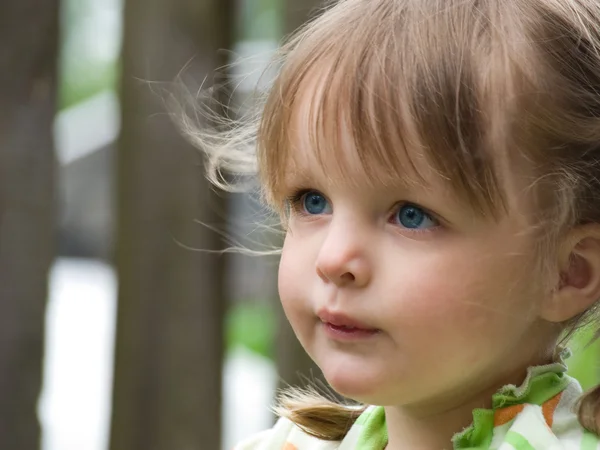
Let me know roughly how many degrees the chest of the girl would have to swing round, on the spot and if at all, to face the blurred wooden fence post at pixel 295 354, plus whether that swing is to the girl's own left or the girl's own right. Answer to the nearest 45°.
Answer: approximately 135° to the girl's own right

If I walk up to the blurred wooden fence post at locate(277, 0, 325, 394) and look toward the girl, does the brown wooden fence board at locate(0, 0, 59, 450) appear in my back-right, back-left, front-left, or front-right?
back-right

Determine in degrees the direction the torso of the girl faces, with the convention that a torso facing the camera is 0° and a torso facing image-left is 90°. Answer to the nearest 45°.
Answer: approximately 45°

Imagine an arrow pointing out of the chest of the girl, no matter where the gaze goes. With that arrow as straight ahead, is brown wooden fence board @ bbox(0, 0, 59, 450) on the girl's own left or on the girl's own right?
on the girl's own right

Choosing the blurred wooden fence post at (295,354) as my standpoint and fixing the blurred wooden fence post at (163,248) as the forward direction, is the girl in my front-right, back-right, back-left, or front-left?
back-left
